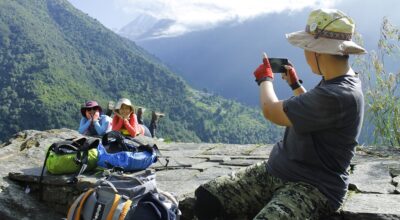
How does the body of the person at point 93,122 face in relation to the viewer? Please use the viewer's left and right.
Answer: facing the viewer

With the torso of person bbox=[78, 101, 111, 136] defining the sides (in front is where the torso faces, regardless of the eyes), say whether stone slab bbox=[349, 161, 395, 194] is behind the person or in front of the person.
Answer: in front

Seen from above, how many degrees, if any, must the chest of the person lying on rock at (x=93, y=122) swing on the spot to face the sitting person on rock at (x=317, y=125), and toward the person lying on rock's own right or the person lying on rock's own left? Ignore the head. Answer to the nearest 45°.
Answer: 0° — they already face them

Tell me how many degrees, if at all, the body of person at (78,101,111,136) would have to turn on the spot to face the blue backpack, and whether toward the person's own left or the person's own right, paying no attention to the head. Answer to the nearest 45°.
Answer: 0° — they already face it

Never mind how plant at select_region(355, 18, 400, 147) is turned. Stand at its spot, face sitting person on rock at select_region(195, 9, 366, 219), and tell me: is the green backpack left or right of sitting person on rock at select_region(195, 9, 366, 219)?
right

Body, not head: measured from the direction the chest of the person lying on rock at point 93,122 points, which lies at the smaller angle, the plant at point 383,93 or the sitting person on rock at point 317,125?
the sitting person on rock

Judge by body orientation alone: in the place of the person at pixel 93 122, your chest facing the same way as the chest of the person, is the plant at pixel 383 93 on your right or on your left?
on your left

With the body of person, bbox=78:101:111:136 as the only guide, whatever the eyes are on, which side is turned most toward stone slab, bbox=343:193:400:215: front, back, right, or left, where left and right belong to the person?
front
